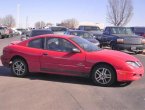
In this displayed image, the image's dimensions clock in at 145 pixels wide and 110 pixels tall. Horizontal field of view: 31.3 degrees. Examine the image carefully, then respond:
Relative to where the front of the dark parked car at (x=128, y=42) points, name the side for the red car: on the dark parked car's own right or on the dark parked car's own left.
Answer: on the dark parked car's own right

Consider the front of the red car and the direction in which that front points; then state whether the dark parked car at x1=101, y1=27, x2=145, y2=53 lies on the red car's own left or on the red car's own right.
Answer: on the red car's own left

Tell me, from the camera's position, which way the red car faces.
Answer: facing the viewer and to the right of the viewer

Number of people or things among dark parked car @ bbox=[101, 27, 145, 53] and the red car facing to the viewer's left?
0

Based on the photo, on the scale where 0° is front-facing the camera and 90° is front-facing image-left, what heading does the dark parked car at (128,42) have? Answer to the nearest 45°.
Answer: approximately 315°
